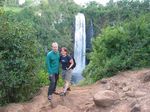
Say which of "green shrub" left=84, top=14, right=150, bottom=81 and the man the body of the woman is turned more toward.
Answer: the man

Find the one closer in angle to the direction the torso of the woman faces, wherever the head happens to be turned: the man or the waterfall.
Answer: the man

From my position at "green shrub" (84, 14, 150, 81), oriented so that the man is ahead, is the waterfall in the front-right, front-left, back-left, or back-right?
back-right

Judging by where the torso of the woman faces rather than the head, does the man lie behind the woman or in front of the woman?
in front

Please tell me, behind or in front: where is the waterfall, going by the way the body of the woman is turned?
behind

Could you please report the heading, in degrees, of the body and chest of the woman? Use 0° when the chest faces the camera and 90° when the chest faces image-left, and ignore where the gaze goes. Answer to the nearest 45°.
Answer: approximately 45°

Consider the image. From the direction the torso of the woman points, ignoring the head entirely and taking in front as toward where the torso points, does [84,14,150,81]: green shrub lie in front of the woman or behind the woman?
behind
